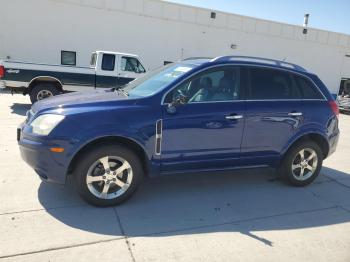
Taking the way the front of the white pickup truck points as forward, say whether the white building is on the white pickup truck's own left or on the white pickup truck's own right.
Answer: on the white pickup truck's own left

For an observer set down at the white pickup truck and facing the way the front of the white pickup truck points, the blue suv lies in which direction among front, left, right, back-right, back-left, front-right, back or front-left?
right

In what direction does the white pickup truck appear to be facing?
to the viewer's right
